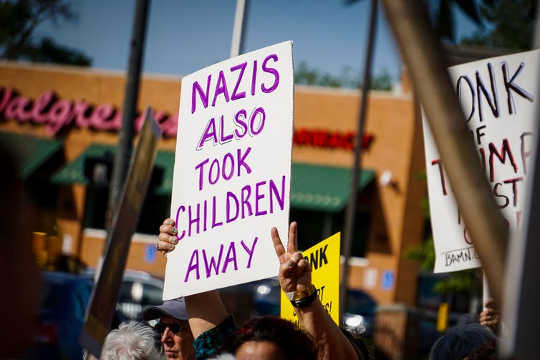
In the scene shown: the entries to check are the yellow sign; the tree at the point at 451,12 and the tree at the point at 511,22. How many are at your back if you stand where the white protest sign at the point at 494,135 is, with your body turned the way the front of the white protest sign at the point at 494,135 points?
2

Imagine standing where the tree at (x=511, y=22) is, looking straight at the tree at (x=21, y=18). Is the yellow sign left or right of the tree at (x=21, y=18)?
left

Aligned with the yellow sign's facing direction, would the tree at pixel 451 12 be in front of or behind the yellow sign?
behind

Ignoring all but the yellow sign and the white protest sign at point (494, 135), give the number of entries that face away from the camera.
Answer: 0

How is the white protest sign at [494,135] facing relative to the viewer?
toward the camera

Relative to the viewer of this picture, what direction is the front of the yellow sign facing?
facing the viewer and to the left of the viewer

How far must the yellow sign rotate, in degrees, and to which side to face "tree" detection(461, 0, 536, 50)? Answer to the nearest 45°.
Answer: approximately 135° to its right

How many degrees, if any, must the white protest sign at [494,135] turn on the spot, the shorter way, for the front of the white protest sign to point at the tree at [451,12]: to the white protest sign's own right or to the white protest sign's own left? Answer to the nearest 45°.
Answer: approximately 180°

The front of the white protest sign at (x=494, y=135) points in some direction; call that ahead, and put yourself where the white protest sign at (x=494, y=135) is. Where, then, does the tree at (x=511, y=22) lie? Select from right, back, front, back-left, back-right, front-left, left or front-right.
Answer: back

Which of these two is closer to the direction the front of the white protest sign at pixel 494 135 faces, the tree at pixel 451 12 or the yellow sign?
the yellow sign

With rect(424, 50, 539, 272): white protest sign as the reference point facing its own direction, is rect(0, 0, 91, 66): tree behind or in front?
behind

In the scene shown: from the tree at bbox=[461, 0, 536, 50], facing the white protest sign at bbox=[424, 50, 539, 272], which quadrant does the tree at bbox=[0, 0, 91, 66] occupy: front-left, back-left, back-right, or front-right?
front-right
